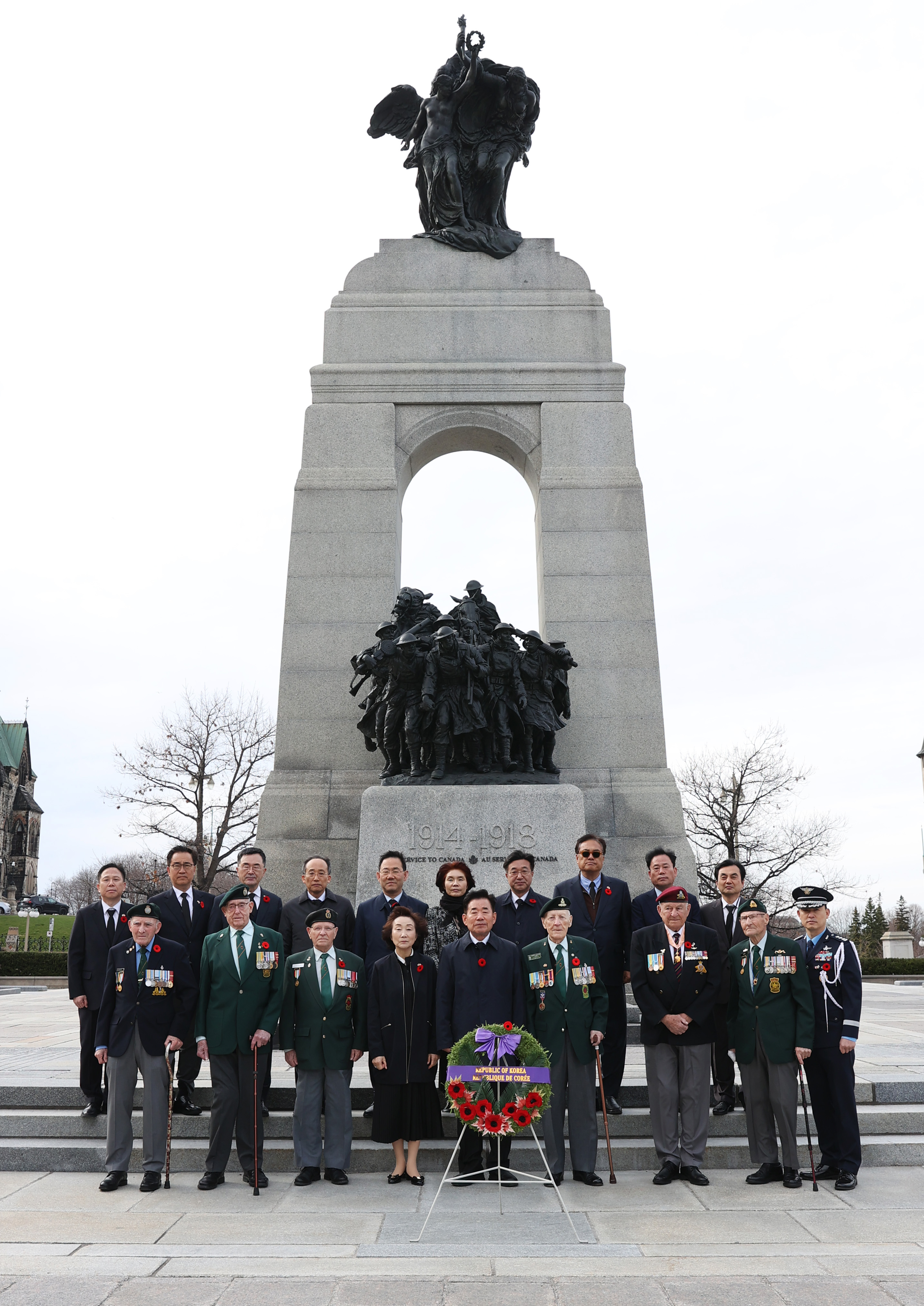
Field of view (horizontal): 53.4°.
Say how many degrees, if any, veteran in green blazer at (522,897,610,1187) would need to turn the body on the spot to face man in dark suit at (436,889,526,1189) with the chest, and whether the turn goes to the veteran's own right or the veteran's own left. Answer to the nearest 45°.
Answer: approximately 90° to the veteran's own right

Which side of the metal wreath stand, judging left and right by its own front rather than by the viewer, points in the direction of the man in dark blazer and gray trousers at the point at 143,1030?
right

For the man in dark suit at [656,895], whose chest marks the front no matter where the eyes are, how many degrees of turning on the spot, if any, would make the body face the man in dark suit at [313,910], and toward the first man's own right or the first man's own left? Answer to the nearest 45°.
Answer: approximately 90° to the first man's own right

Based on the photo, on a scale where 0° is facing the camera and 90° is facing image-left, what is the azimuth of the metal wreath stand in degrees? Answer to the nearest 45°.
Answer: approximately 0°

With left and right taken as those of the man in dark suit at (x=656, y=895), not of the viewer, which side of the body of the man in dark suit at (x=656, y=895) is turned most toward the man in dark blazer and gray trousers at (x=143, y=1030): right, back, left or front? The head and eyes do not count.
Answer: right

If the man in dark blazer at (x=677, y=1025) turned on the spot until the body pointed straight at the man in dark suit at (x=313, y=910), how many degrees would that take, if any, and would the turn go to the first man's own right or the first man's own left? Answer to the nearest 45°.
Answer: approximately 90° to the first man's own right

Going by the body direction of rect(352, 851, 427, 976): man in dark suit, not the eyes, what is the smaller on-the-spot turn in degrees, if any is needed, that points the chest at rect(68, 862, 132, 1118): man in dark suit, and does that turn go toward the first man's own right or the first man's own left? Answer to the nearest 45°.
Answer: approximately 90° to the first man's own right

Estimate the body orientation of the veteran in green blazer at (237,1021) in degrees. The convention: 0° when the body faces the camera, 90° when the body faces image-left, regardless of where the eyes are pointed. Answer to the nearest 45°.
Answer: approximately 0°
